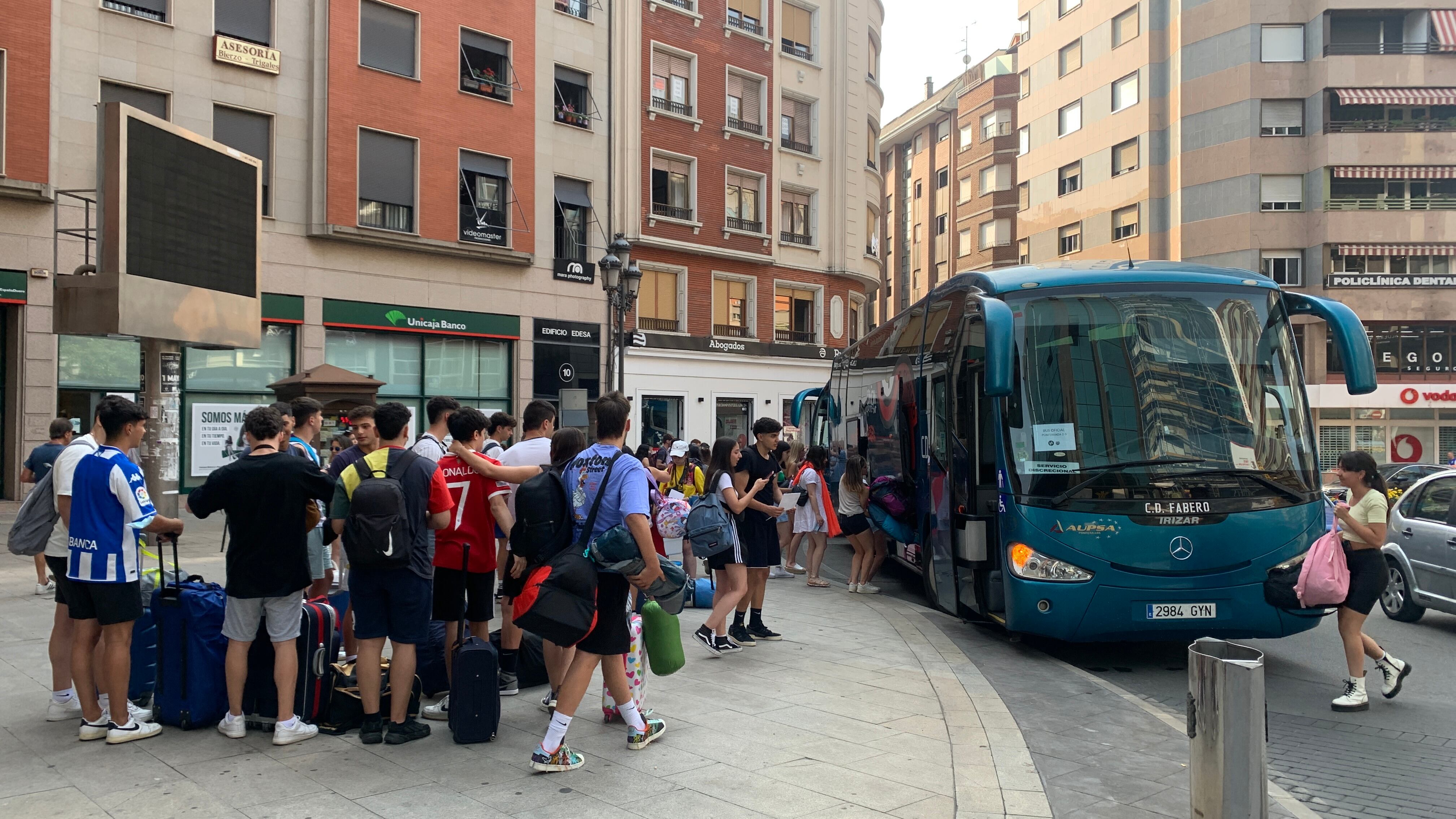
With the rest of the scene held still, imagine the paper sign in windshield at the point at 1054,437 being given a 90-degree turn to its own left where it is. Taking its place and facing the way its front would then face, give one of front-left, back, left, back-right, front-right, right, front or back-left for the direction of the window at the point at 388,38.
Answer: back-left

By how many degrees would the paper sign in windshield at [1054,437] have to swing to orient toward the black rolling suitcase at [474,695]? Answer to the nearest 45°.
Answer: approximately 45° to its right

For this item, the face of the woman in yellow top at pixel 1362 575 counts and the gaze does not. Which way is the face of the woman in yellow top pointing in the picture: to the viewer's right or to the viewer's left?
to the viewer's left

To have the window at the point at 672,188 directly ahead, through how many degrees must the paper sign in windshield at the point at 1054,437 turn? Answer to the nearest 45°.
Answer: approximately 135° to its right

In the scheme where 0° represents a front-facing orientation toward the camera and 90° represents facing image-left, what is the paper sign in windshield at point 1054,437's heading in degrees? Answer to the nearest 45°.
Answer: approximately 0°
